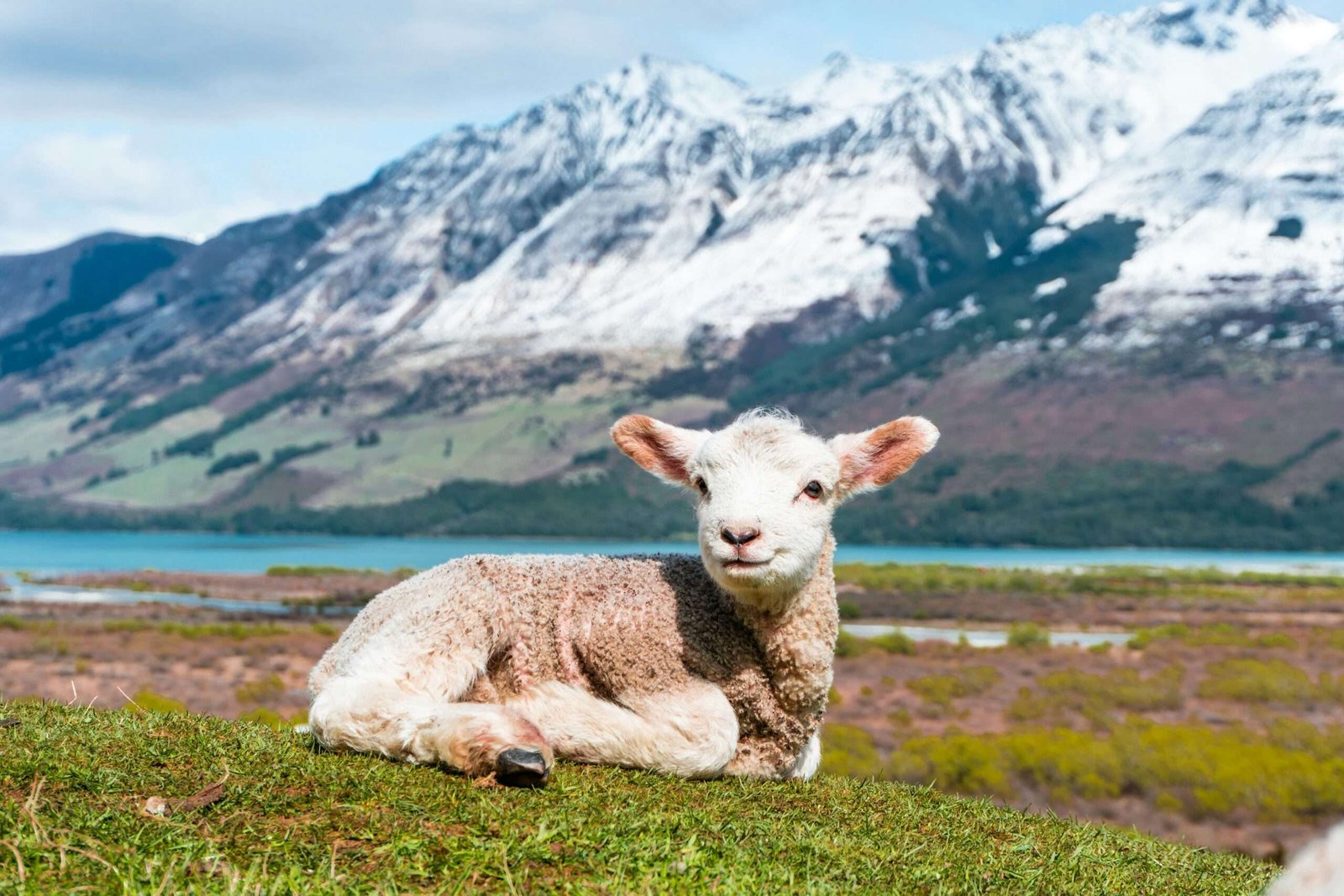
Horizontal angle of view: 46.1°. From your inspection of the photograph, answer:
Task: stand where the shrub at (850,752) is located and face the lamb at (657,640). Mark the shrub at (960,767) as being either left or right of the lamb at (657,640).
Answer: left

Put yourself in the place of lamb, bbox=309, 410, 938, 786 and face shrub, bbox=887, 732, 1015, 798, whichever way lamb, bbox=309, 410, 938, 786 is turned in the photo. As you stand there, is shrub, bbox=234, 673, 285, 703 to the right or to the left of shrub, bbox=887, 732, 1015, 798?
left

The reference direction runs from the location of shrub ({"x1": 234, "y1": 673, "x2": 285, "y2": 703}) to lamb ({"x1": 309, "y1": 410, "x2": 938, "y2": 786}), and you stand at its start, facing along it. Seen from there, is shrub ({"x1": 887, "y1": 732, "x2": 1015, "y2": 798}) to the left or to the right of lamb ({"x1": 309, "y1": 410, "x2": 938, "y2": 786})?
left

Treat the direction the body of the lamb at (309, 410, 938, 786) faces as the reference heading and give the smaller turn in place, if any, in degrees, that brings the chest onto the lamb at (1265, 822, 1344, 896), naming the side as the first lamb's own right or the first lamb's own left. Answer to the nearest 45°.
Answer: approximately 90° to the first lamb's own right

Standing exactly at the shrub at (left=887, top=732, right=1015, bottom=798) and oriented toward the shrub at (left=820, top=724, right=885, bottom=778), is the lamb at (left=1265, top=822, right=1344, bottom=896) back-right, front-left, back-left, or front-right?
back-left

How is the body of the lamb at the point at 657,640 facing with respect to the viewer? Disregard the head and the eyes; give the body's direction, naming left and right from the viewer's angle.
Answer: facing to the right of the viewer

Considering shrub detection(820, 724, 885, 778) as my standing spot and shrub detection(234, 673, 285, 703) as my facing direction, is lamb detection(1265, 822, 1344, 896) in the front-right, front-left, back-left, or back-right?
back-left

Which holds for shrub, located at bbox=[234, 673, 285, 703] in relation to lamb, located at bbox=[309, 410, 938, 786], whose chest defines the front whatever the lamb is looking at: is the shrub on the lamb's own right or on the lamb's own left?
on the lamb's own left

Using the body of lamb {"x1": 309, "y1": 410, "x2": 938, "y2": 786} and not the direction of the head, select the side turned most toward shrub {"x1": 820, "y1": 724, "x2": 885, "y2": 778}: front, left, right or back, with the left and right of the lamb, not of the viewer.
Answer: left

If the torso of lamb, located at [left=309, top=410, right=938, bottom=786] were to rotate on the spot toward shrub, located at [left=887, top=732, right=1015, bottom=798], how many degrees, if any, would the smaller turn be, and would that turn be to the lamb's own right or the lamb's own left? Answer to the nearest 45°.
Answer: approximately 90° to the lamb's own left
